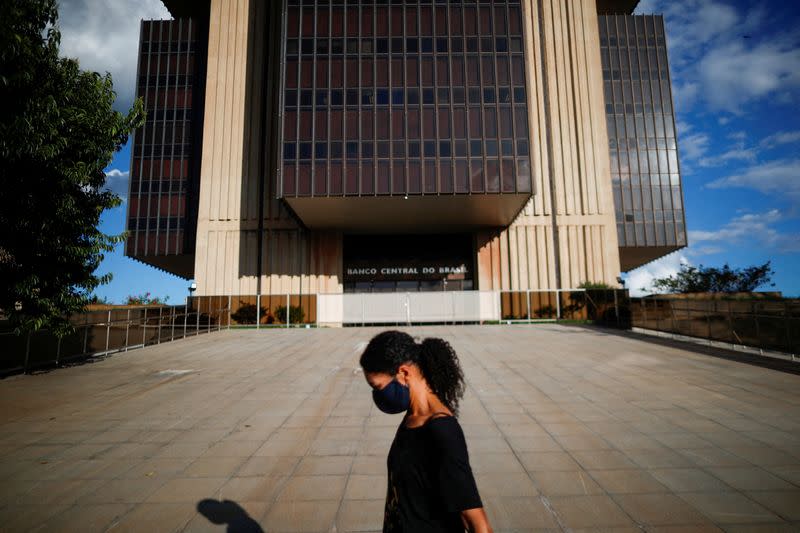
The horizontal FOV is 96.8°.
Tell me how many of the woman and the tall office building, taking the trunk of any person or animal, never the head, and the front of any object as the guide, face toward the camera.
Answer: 1

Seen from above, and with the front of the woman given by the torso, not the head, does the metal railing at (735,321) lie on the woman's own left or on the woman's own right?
on the woman's own right

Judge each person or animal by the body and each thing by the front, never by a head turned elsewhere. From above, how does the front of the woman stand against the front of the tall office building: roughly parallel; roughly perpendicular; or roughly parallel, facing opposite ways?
roughly perpendicular

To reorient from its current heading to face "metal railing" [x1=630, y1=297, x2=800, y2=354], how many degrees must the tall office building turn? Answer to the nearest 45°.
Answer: approximately 45° to its left

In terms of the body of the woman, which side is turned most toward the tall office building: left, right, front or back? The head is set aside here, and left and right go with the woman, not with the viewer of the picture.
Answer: right

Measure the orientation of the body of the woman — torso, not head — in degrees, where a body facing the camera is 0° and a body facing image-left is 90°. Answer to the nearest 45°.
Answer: approximately 90°
